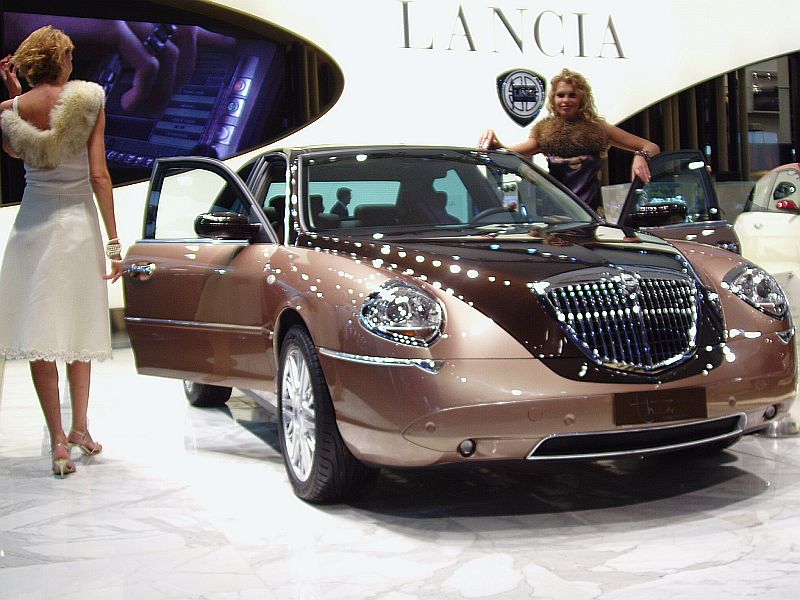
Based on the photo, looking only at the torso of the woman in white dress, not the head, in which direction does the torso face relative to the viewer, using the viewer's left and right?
facing away from the viewer

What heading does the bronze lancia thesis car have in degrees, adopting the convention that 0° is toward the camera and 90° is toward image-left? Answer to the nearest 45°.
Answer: approximately 315°

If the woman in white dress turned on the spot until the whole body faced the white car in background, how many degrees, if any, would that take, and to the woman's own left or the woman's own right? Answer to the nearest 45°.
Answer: approximately 45° to the woman's own right

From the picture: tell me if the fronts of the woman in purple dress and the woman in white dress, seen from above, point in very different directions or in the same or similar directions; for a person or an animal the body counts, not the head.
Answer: very different directions

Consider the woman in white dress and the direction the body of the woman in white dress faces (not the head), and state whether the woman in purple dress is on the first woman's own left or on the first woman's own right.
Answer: on the first woman's own right

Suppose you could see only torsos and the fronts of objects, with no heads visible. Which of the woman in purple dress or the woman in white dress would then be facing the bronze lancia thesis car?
the woman in purple dress

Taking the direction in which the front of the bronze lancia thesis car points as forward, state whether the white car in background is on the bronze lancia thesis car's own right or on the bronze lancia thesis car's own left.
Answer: on the bronze lancia thesis car's own left

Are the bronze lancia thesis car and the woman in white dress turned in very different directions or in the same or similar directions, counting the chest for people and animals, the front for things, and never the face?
very different directions

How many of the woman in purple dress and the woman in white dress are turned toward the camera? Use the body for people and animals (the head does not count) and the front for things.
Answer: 1

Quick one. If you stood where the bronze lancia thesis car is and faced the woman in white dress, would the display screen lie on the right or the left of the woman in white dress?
right

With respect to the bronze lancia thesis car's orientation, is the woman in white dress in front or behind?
behind
